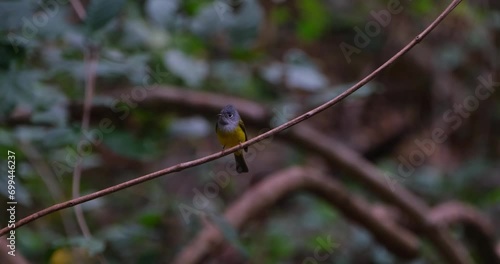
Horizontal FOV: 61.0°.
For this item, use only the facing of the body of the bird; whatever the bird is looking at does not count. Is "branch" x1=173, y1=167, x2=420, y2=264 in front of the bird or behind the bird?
behind

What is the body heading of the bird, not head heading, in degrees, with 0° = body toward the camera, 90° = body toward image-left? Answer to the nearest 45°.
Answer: approximately 45°

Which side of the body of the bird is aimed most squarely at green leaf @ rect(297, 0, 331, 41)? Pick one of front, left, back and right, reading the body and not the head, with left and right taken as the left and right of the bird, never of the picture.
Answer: back
